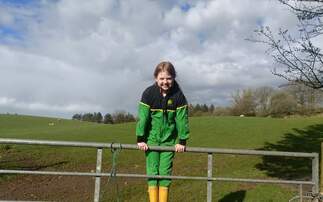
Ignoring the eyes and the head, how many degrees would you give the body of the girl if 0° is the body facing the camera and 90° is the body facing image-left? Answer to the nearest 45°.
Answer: approximately 0°
